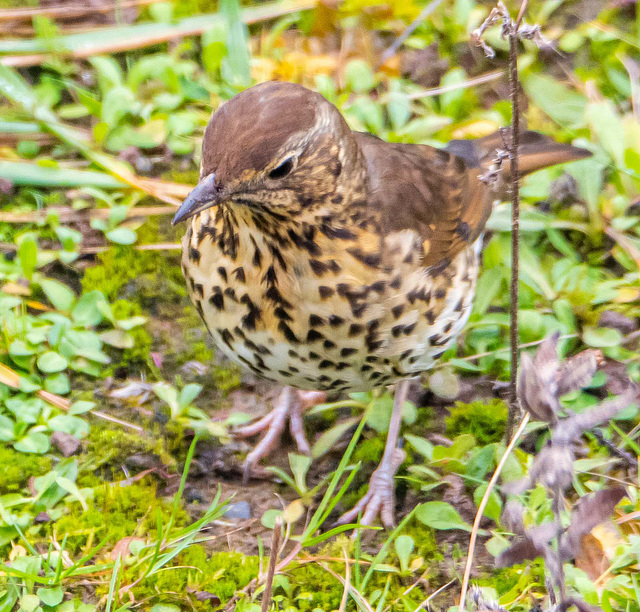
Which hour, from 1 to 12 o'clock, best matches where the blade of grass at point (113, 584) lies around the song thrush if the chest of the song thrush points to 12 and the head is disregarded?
The blade of grass is roughly at 12 o'clock from the song thrush.

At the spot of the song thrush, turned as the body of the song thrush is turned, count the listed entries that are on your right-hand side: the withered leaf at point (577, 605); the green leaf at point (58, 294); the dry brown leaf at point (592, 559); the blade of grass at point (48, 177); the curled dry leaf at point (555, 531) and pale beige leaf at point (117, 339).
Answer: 3

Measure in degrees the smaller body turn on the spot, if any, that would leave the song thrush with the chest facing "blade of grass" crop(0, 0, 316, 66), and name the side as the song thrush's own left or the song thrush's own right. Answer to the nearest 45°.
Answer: approximately 90° to the song thrush's own right

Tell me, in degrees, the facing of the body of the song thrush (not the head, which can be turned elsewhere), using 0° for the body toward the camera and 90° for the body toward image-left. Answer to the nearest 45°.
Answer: approximately 45°

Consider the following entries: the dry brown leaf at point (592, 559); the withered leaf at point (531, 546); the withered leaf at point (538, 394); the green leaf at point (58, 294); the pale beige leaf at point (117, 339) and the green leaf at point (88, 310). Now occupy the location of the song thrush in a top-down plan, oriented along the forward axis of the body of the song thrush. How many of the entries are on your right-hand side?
3

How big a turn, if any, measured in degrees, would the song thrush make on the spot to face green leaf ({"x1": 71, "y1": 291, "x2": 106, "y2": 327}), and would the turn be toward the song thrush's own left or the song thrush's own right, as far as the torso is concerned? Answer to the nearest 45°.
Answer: approximately 90° to the song thrush's own right

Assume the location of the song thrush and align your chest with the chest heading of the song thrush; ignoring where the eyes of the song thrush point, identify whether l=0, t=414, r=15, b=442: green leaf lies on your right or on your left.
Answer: on your right

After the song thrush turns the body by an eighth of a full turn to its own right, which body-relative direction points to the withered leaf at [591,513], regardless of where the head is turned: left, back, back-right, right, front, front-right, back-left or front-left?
back-left

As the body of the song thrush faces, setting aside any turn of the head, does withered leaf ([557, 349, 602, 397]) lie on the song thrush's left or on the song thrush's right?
on the song thrush's left

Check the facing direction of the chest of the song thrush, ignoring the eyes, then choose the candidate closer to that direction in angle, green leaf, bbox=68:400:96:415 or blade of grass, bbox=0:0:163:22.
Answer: the green leaf

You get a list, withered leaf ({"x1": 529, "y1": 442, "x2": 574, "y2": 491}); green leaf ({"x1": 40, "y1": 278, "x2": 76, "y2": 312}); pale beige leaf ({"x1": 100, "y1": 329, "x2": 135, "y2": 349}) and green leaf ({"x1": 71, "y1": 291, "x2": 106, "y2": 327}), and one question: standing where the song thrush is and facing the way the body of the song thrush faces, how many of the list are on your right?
3

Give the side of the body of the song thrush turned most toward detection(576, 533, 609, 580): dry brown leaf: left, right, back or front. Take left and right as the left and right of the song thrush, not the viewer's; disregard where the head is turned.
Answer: left
